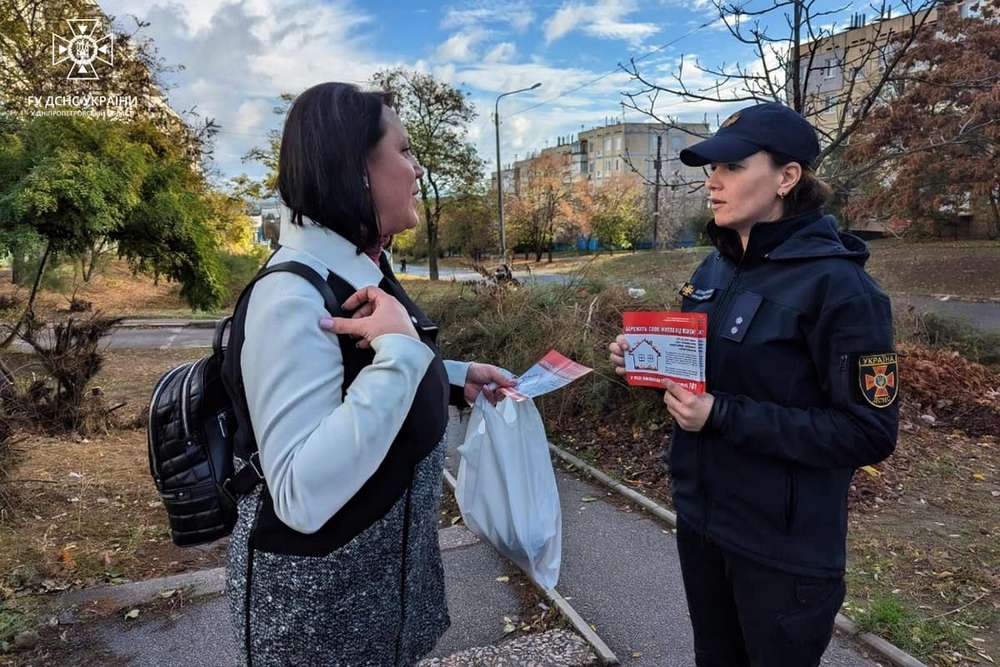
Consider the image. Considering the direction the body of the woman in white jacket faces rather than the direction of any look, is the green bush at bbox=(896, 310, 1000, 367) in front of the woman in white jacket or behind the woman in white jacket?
in front

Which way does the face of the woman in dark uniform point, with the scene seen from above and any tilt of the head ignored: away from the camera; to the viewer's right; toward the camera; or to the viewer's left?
to the viewer's left

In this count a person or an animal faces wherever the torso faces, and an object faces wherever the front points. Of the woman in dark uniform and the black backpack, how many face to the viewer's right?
0

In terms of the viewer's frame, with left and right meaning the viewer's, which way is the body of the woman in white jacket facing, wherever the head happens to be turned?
facing to the right of the viewer

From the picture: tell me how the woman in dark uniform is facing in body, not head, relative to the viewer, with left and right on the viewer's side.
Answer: facing the viewer and to the left of the viewer

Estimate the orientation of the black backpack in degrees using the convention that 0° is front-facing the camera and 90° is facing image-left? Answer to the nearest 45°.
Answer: approximately 90°

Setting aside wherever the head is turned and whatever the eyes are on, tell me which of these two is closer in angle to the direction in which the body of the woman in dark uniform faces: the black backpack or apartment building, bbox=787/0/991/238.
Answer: the black backpack

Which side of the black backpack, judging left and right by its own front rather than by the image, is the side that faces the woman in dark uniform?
back

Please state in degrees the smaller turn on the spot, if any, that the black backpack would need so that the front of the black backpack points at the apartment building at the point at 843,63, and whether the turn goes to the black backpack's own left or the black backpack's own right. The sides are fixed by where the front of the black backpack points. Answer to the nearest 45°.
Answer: approximately 135° to the black backpack's own right

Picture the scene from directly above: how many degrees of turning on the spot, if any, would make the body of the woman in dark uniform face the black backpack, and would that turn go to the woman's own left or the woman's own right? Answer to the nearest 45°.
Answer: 0° — they already face it

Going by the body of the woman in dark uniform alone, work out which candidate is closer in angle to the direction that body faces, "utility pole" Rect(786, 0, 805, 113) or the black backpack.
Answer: the black backpack

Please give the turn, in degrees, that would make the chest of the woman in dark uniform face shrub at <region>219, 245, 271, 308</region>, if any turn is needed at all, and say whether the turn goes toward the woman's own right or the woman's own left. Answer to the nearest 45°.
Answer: approximately 90° to the woman's own right

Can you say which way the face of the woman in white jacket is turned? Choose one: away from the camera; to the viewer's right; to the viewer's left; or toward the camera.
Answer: to the viewer's right

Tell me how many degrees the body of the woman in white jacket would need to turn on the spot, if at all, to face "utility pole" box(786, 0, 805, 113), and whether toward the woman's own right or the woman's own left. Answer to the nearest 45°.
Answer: approximately 45° to the woman's own left
